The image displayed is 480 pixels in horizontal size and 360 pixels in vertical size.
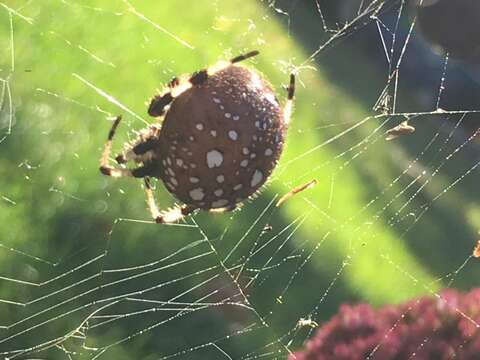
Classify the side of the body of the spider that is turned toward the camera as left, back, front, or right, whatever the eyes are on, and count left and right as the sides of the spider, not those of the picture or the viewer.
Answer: left
